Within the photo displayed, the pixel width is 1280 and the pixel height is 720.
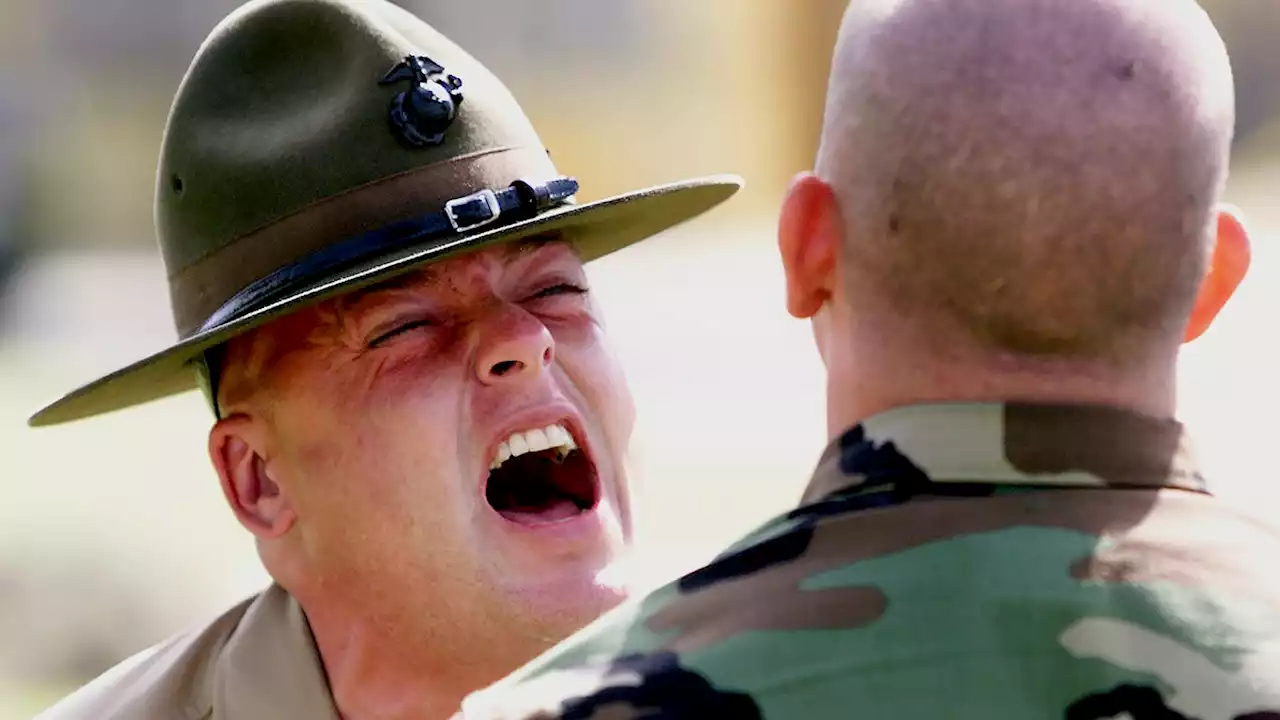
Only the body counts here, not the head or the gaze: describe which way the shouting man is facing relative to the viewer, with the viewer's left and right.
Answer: facing the viewer and to the right of the viewer
